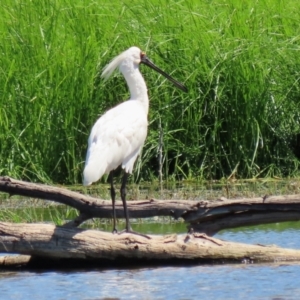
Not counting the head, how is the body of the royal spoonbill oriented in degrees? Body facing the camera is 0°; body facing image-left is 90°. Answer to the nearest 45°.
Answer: approximately 270°
